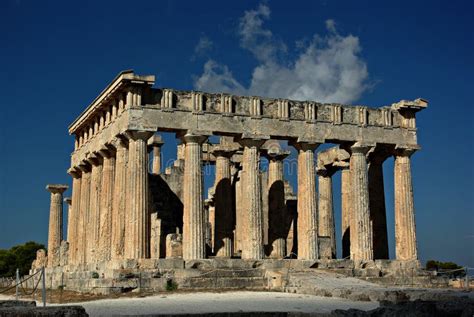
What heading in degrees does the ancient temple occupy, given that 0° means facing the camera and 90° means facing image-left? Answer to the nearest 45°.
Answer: approximately 0°
